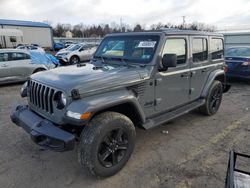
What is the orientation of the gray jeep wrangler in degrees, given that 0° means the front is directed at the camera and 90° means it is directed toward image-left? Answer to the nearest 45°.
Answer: approximately 45°

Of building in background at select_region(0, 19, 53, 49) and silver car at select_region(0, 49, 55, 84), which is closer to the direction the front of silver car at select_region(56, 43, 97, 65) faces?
the silver car

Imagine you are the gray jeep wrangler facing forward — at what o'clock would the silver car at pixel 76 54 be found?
The silver car is roughly at 4 o'clock from the gray jeep wrangler.

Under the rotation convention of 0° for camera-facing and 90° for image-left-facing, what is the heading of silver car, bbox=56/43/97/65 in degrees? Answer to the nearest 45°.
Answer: approximately 45°

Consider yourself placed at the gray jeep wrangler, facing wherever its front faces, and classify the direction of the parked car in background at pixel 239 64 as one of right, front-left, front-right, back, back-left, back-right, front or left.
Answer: back

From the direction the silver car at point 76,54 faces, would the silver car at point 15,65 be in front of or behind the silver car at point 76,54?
in front

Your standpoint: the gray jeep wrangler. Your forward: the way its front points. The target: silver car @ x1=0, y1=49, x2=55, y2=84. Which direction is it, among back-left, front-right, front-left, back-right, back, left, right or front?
right

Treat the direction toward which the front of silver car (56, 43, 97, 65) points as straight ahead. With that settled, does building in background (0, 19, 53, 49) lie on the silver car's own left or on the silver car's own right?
on the silver car's own right

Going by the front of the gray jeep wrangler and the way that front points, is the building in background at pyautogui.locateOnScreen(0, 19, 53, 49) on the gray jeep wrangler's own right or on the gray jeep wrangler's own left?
on the gray jeep wrangler's own right
